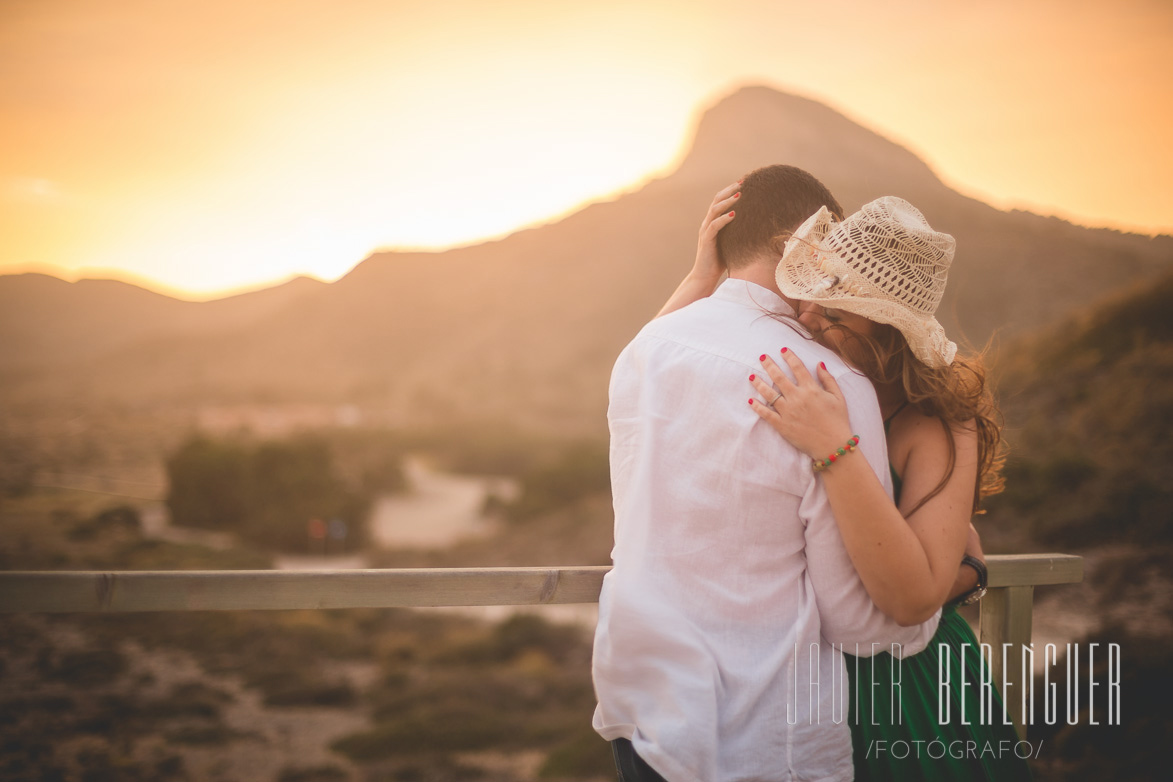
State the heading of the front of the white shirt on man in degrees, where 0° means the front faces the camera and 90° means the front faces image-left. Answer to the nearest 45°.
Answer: approximately 225°
